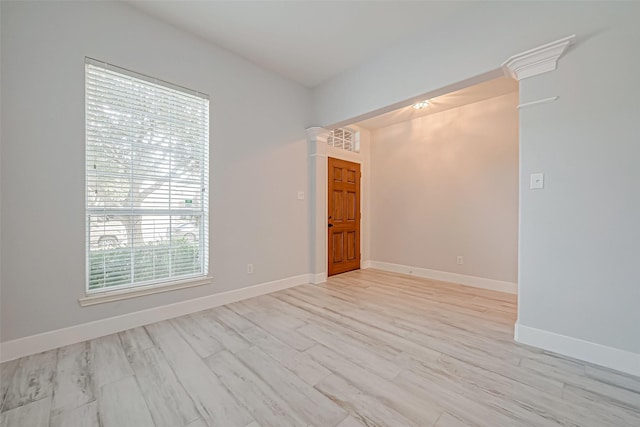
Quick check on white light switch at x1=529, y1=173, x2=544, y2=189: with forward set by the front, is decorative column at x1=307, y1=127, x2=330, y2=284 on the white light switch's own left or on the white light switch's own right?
on the white light switch's own right

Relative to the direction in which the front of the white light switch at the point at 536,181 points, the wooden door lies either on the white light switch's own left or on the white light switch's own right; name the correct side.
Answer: on the white light switch's own right

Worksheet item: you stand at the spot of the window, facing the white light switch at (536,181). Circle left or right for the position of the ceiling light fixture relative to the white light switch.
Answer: left
